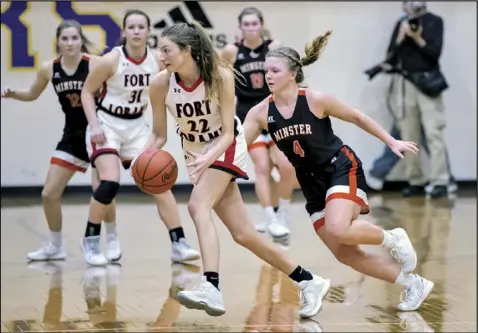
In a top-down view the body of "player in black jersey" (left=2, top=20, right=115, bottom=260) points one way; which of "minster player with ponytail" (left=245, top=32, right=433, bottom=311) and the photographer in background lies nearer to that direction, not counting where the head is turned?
the minster player with ponytail

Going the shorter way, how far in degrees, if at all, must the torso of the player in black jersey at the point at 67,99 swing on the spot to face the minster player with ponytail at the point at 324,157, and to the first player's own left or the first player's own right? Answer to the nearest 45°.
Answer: approximately 45° to the first player's own left

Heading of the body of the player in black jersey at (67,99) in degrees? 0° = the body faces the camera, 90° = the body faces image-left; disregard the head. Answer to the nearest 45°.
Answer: approximately 0°

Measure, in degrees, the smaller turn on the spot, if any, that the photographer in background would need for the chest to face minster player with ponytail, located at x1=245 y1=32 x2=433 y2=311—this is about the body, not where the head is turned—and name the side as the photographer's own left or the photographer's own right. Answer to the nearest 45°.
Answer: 0° — they already face them

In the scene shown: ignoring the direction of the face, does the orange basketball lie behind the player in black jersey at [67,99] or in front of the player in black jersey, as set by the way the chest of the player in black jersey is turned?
in front
